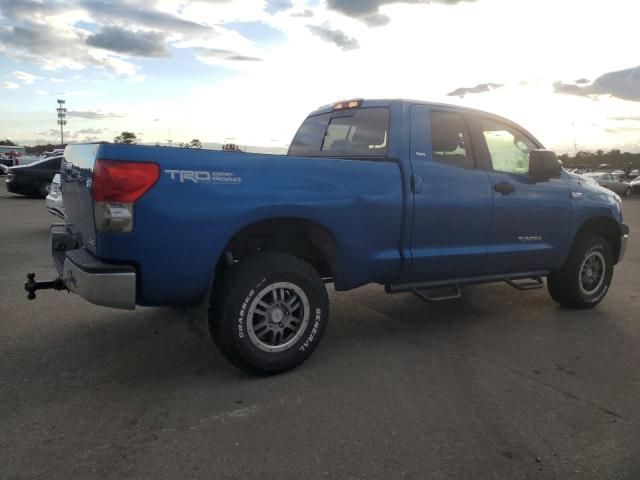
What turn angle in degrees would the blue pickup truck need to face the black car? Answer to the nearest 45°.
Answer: approximately 90° to its left

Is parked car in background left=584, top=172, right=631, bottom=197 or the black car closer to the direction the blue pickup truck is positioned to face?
the parked car in background

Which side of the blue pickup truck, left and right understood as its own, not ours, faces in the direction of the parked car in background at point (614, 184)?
front

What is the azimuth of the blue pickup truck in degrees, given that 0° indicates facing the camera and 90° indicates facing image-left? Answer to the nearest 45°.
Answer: approximately 225°
